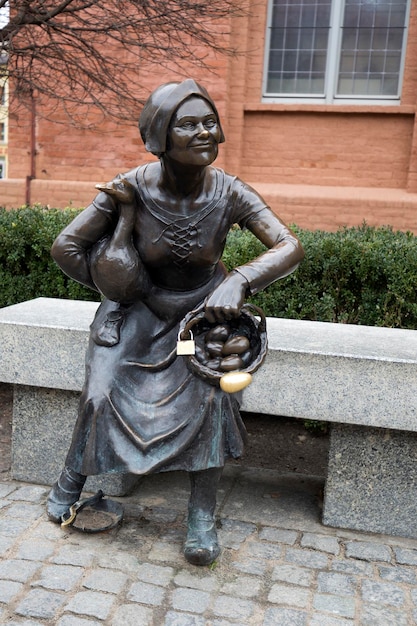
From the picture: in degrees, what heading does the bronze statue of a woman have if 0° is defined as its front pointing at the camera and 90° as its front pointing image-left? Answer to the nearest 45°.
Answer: approximately 0°

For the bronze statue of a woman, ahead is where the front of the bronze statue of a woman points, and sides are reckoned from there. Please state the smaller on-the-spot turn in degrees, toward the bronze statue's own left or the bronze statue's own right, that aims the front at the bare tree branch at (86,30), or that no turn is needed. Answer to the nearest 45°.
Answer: approximately 180°

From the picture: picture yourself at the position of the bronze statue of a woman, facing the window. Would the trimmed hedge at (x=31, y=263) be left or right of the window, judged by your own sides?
left

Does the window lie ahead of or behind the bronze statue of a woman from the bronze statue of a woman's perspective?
behind

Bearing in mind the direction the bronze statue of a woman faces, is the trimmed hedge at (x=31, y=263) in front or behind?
behind

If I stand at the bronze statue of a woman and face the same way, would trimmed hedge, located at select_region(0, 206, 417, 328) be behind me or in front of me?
behind
